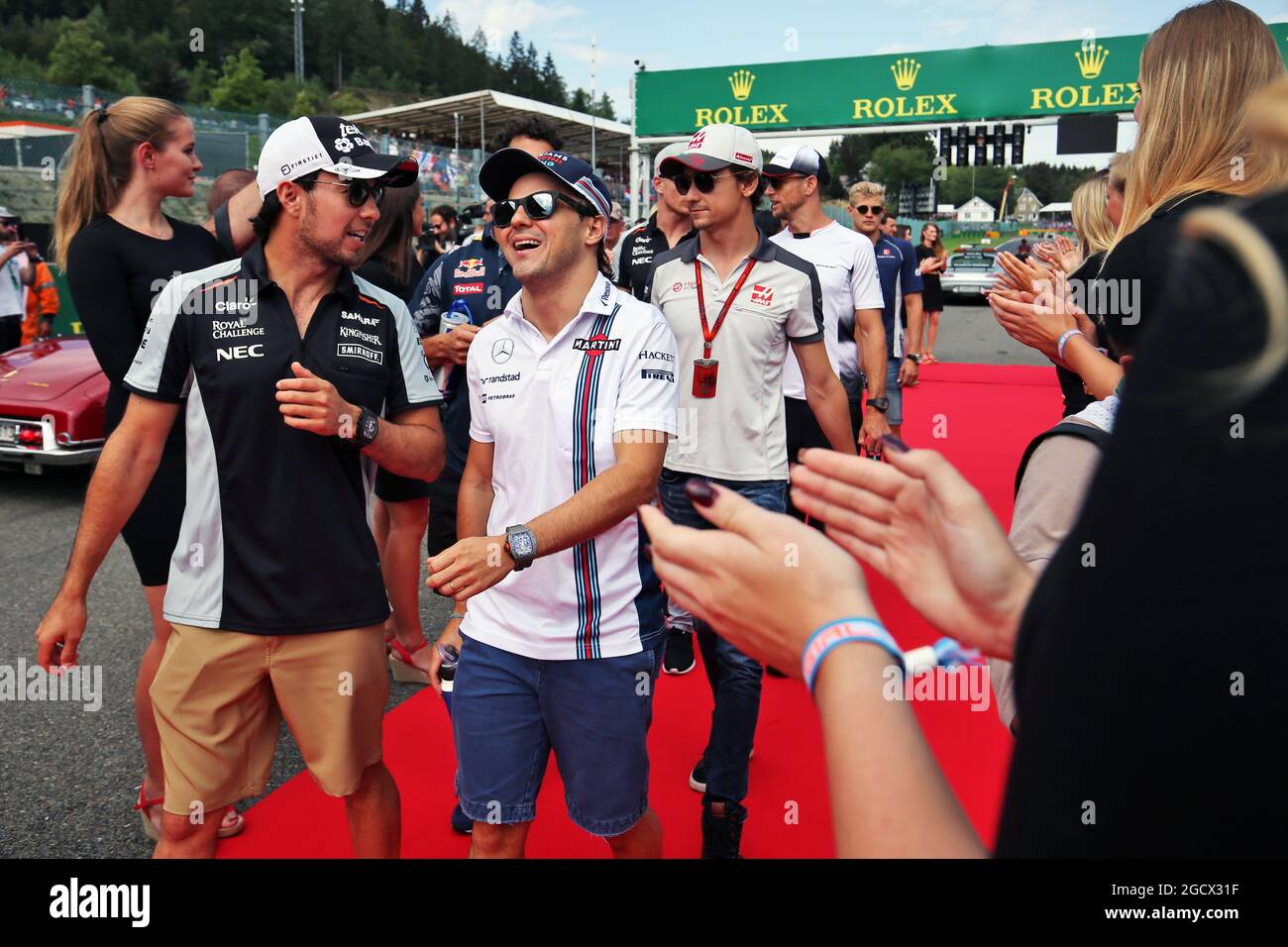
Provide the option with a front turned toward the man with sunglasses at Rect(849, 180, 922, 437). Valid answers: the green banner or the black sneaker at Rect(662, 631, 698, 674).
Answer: the green banner

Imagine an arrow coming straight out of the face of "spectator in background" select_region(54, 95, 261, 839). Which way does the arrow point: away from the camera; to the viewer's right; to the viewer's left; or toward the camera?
to the viewer's right

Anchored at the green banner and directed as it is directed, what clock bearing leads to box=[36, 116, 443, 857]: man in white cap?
The man in white cap is roughly at 12 o'clock from the green banner.

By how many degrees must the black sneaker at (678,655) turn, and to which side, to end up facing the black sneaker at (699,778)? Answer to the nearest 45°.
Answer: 0° — it already faces it

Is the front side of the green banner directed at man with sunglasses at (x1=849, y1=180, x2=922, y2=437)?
yes

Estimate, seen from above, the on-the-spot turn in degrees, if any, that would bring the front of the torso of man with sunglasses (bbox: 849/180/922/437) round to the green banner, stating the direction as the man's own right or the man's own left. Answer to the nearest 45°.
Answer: approximately 135° to the man's own right

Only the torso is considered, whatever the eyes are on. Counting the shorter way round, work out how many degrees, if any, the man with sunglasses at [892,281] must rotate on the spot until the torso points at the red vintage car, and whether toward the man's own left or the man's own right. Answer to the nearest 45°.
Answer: approximately 45° to the man's own right

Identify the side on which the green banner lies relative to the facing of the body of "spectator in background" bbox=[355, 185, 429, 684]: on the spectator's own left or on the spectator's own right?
on the spectator's own left

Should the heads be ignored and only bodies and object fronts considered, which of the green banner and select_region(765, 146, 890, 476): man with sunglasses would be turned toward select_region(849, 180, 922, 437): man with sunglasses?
the green banner
